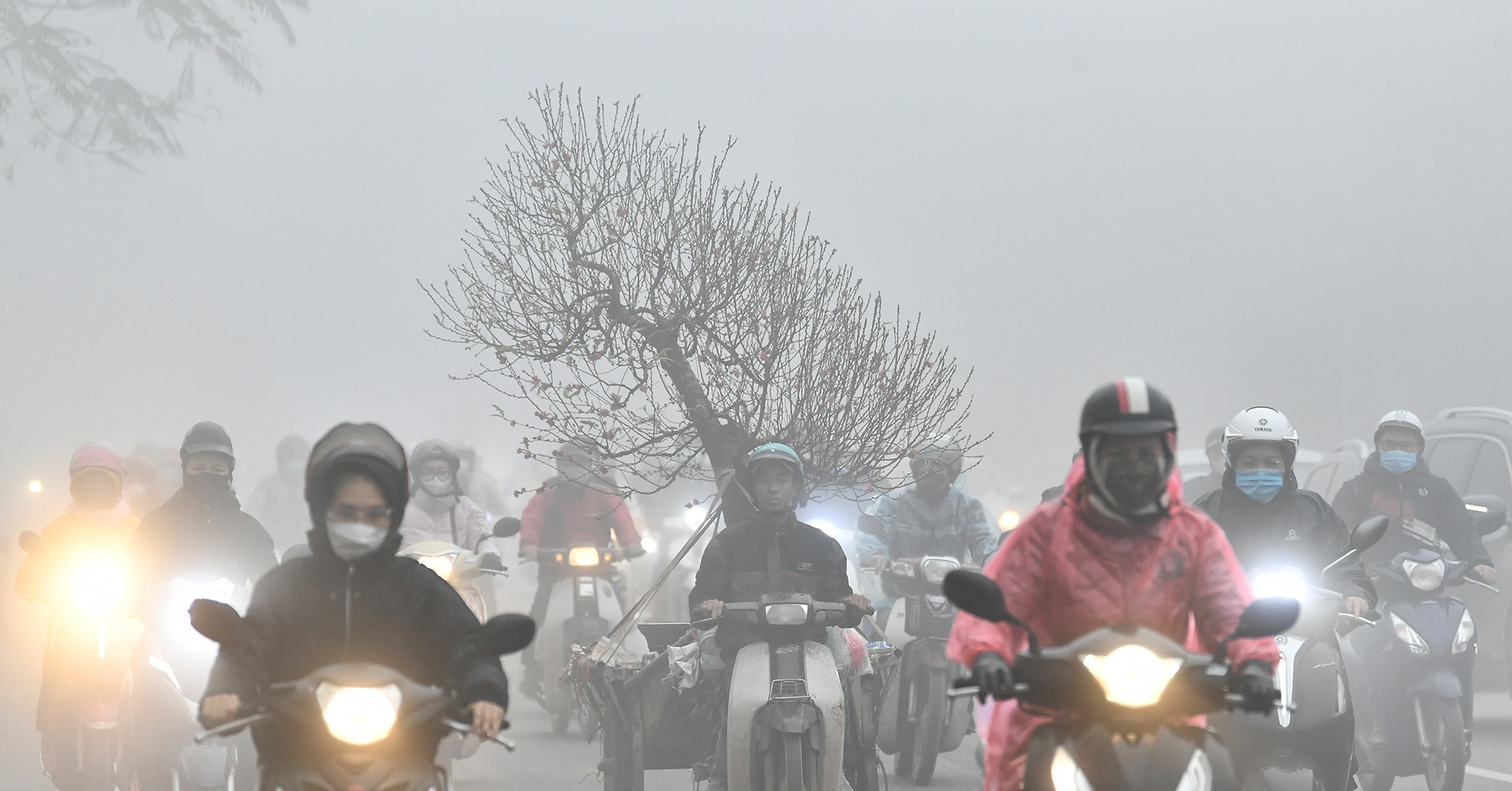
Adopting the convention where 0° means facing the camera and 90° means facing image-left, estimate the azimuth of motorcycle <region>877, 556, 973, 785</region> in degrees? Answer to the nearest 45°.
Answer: approximately 0°

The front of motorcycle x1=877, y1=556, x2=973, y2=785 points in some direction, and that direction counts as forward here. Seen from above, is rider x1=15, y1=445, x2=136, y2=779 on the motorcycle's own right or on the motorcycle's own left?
on the motorcycle's own right

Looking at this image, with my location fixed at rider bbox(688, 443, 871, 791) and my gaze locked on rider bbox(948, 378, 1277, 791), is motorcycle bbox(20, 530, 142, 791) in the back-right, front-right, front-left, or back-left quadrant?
back-right

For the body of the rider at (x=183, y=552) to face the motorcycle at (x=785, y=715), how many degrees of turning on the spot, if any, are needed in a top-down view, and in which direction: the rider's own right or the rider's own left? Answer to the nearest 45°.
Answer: approximately 45° to the rider's own left

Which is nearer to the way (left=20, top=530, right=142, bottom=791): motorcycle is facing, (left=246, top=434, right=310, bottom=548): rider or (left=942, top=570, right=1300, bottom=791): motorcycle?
the motorcycle

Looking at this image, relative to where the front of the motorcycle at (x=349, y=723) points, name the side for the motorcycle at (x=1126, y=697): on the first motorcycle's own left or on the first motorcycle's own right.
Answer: on the first motorcycle's own left

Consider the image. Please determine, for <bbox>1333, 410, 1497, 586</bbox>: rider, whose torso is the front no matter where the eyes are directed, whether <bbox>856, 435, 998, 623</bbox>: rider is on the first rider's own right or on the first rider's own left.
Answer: on the first rider's own right
